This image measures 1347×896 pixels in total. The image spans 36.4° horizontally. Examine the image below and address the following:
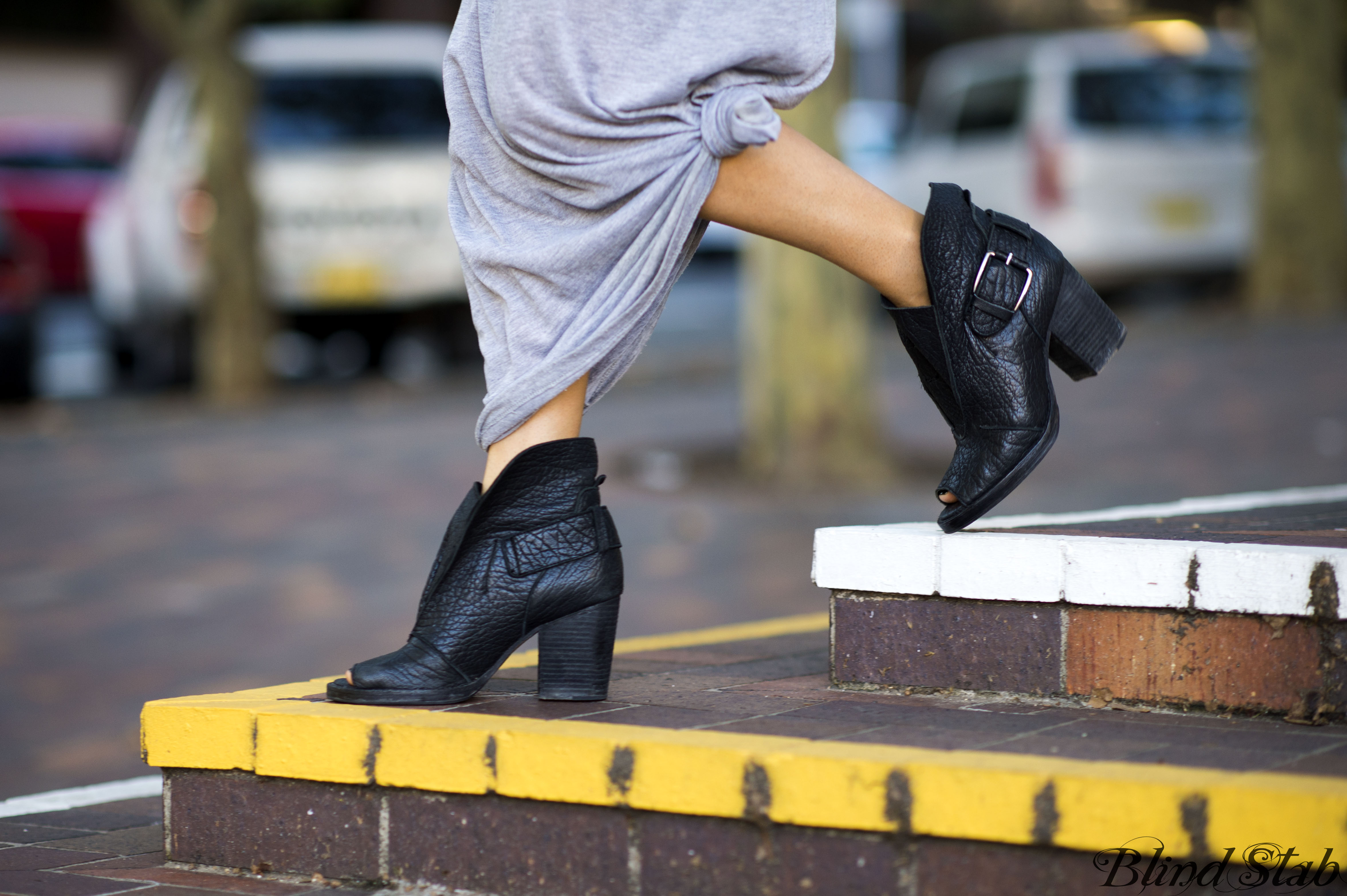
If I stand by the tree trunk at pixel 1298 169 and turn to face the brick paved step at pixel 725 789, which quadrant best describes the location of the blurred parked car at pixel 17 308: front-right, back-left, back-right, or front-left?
front-right

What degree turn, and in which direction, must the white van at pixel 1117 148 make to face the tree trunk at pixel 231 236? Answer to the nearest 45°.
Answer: approximately 90° to its left

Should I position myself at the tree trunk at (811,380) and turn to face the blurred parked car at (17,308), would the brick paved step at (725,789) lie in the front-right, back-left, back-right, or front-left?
back-left

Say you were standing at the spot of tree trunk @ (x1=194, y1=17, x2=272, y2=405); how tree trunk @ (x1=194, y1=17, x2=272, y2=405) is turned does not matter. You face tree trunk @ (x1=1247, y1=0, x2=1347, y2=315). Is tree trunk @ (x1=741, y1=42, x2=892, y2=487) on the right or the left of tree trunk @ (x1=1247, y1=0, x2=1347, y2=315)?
right

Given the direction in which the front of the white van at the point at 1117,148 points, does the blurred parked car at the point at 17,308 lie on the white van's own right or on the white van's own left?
on the white van's own left

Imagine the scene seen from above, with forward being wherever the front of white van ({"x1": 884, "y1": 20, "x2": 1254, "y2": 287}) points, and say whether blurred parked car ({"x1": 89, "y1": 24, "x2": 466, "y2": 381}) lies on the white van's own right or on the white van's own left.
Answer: on the white van's own left

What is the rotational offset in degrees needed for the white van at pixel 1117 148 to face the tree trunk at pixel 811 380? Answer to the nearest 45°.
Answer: approximately 135° to its left
